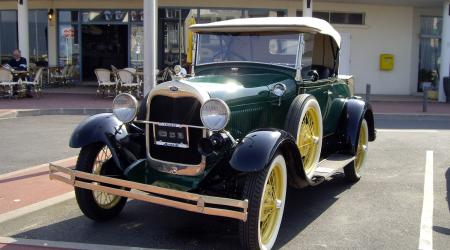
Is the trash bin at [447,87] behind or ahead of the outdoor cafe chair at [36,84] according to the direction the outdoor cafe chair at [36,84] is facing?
behind

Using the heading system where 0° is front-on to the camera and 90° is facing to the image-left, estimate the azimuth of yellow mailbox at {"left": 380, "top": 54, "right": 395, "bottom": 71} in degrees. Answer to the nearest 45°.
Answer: approximately 0°

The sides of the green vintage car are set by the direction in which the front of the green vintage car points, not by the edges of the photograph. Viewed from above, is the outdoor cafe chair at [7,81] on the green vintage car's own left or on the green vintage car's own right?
on the green vintage car's own right

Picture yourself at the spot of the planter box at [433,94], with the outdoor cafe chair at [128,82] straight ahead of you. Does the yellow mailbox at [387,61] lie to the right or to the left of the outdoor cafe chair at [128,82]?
right

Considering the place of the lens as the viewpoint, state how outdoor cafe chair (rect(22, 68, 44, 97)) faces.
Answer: facing to the left of the viewer

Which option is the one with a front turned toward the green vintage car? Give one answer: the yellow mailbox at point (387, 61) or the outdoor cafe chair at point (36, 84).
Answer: the yellow mailbox

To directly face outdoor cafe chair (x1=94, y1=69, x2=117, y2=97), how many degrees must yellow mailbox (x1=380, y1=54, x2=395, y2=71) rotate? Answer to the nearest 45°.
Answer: approximately 45° to its right

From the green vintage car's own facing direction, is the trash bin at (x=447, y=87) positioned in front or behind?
behind

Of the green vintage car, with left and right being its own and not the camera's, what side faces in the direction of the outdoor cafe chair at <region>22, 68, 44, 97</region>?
right

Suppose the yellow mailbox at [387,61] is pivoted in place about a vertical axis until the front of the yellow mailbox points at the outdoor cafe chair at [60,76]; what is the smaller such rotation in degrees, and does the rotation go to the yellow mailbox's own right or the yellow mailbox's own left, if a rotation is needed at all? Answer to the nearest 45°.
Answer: approximately 90° to the yellow mailbox's own right
